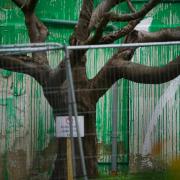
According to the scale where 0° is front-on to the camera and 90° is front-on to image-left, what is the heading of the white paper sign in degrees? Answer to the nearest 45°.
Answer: approximately 0°
